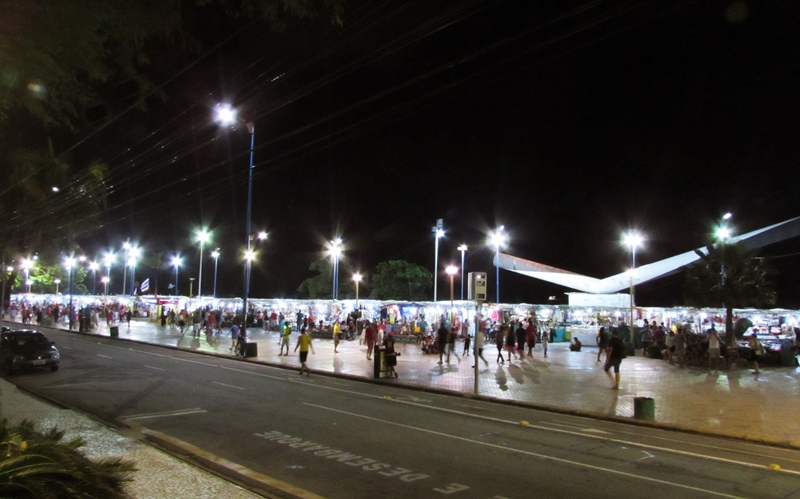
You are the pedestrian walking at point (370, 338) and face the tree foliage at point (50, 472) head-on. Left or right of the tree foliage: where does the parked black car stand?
right

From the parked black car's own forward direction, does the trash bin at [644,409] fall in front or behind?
in front

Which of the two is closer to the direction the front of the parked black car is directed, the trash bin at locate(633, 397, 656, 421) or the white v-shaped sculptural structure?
the trash bin

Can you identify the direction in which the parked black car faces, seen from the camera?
facing the viewer and to the right of the viewer

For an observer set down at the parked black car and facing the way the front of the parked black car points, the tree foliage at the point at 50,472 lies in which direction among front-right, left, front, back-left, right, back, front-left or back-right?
front-right

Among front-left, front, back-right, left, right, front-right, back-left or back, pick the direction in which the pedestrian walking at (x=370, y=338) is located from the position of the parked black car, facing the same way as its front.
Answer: front-left
